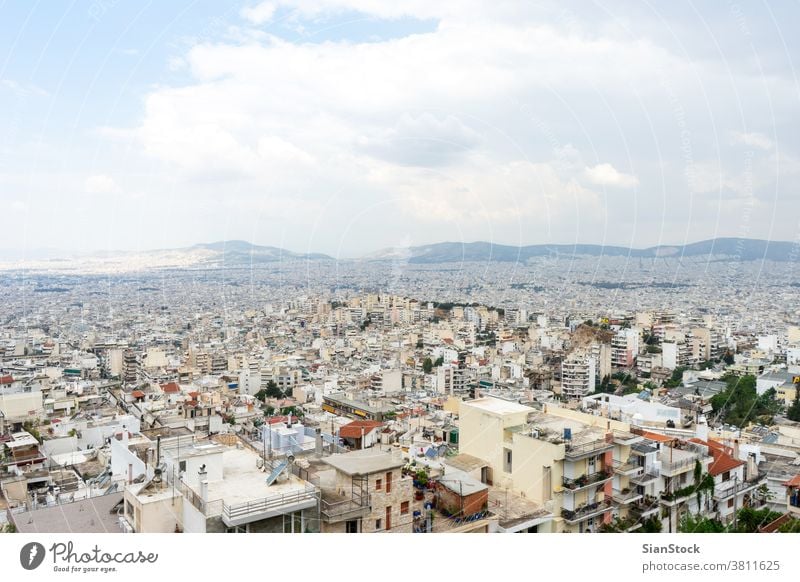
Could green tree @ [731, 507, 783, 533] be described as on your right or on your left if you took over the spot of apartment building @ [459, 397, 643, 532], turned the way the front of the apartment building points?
on your left

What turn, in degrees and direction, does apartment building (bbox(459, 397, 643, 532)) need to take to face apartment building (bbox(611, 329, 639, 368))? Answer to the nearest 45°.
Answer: approximately 135° to its left

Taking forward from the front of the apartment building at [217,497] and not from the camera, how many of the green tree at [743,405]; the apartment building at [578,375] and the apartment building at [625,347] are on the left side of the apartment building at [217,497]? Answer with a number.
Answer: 3

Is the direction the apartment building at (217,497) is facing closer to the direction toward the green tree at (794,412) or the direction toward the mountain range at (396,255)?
the green tree

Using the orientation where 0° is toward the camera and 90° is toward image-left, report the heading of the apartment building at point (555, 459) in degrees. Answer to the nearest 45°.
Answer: approximately 315°

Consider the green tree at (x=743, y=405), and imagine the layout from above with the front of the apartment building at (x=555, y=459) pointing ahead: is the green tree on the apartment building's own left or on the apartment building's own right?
on the apartment building's own left

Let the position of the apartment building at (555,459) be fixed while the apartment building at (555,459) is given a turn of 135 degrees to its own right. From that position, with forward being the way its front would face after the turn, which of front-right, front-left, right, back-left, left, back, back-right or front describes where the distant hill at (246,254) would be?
front-right

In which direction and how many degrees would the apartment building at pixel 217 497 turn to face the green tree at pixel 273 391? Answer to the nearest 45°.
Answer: approximately 135° to its left

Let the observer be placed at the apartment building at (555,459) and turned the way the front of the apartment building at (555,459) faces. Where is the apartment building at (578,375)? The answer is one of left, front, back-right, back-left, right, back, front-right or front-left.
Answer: back-left

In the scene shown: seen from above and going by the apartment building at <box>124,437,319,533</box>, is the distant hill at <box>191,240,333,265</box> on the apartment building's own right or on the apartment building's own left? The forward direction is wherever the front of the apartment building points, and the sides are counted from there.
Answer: on the apartment building's own left

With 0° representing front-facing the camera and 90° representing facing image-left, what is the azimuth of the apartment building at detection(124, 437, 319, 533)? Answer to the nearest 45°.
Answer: approximately 315°

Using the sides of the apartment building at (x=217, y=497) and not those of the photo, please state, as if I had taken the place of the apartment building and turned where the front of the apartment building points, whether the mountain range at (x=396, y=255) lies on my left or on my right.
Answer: on my left
